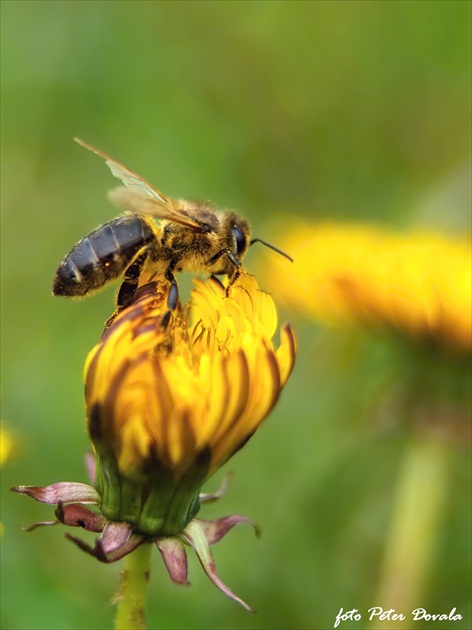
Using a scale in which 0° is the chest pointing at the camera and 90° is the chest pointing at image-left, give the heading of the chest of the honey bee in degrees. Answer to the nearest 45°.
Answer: approximately 270°

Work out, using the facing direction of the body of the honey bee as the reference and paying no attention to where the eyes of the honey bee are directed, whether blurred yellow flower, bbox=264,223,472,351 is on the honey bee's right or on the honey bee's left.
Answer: on the honey bee's left
